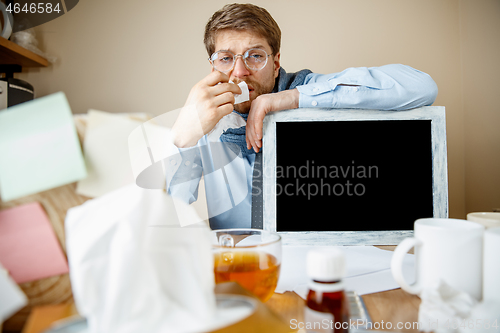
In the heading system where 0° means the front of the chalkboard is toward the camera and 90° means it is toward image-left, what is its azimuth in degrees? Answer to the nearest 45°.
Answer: approximately 0°

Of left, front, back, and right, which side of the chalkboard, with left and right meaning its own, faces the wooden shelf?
right

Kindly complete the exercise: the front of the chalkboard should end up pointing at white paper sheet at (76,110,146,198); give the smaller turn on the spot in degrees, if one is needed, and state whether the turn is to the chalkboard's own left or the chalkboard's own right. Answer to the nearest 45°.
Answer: approximately 45° to the chalkboard's own right
